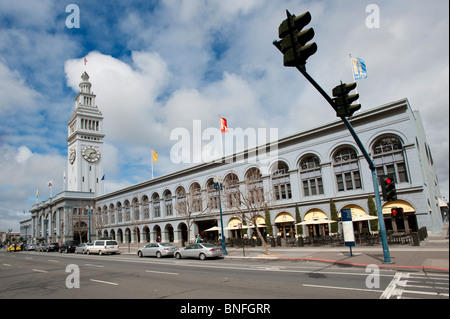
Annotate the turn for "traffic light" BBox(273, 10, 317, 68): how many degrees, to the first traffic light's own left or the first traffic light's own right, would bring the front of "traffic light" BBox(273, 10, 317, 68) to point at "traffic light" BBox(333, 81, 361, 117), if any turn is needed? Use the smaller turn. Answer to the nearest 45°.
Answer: approximately 45° to the first traffic light's own left

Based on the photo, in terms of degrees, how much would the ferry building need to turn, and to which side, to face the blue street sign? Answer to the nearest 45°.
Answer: approximately 45° to its left

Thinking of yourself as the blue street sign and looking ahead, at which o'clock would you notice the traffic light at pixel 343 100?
The traffic light is roughly at 12 o'clock from the blue street sign.

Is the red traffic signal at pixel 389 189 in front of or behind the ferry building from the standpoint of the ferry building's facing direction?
in front

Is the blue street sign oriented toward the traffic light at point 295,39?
yes

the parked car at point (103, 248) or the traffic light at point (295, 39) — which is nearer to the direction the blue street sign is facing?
the traffic light

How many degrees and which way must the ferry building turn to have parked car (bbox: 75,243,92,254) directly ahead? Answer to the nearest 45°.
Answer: approximately 45° to its right

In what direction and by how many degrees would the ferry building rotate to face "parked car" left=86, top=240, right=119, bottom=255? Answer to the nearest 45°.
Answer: approximately 45° to its right

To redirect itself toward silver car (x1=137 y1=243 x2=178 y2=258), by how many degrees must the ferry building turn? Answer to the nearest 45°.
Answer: approximately 45° to its right

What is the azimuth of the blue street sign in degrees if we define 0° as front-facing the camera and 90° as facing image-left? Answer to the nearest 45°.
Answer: approximately 0°

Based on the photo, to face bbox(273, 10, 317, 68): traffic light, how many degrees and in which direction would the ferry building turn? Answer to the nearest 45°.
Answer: approximately 45° to its left

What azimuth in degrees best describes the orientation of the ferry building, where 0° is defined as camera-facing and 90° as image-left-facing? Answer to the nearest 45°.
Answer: approximately 45°
